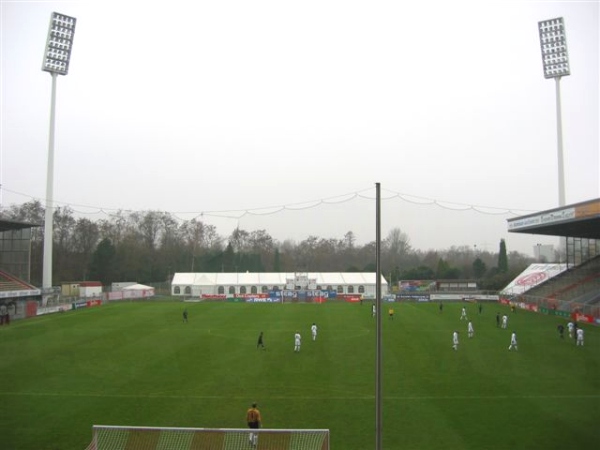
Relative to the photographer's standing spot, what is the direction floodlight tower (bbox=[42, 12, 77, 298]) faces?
facing the viewer and to the right of the viewer

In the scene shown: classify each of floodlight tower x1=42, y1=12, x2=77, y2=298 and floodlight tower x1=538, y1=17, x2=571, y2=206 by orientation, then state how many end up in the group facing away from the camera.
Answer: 0

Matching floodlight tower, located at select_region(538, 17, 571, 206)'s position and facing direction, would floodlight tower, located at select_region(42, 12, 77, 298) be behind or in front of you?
in front

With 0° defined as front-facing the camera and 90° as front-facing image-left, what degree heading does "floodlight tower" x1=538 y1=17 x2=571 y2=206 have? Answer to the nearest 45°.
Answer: approximately 45°
